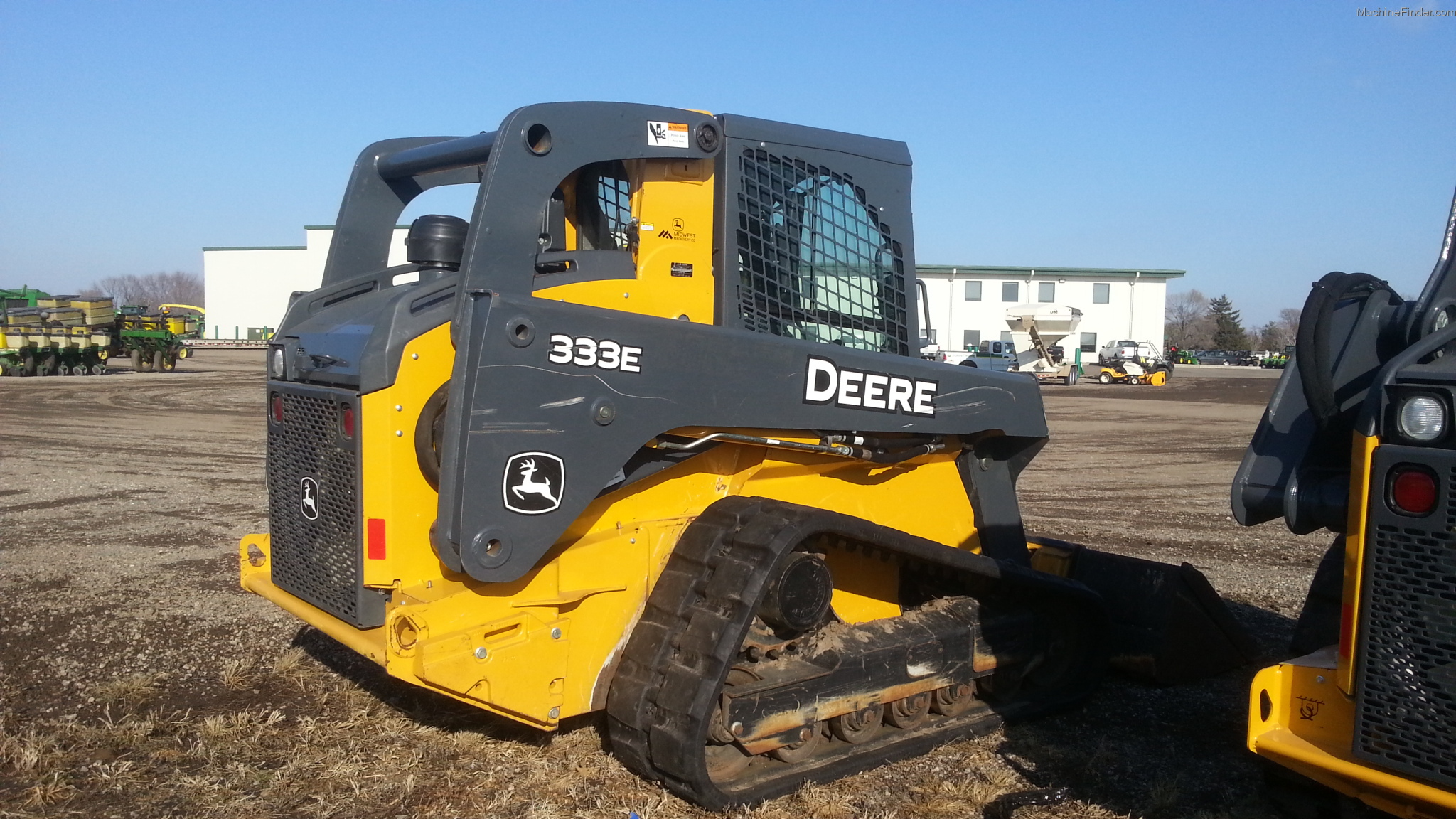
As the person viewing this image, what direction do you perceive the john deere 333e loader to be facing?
facing away from the viewer and to the right of the viewer

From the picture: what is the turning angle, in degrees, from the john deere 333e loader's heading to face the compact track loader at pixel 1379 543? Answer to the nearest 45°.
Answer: approximately 90° to its right
